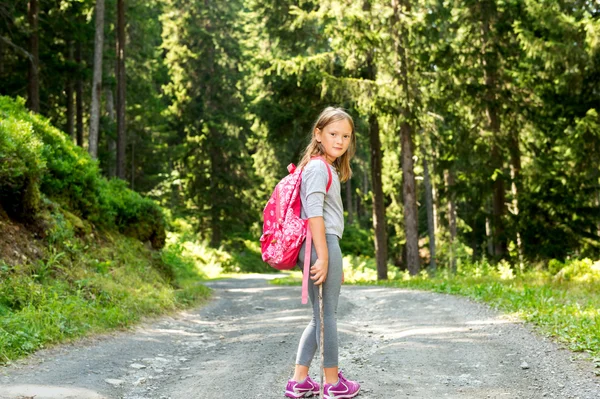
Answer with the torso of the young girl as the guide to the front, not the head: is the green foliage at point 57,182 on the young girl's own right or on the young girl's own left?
on the young girl's own left

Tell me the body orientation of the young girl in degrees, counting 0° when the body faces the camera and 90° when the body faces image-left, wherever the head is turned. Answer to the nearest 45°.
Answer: approximately 270°

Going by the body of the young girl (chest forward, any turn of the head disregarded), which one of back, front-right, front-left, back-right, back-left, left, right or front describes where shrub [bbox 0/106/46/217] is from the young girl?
back-left
